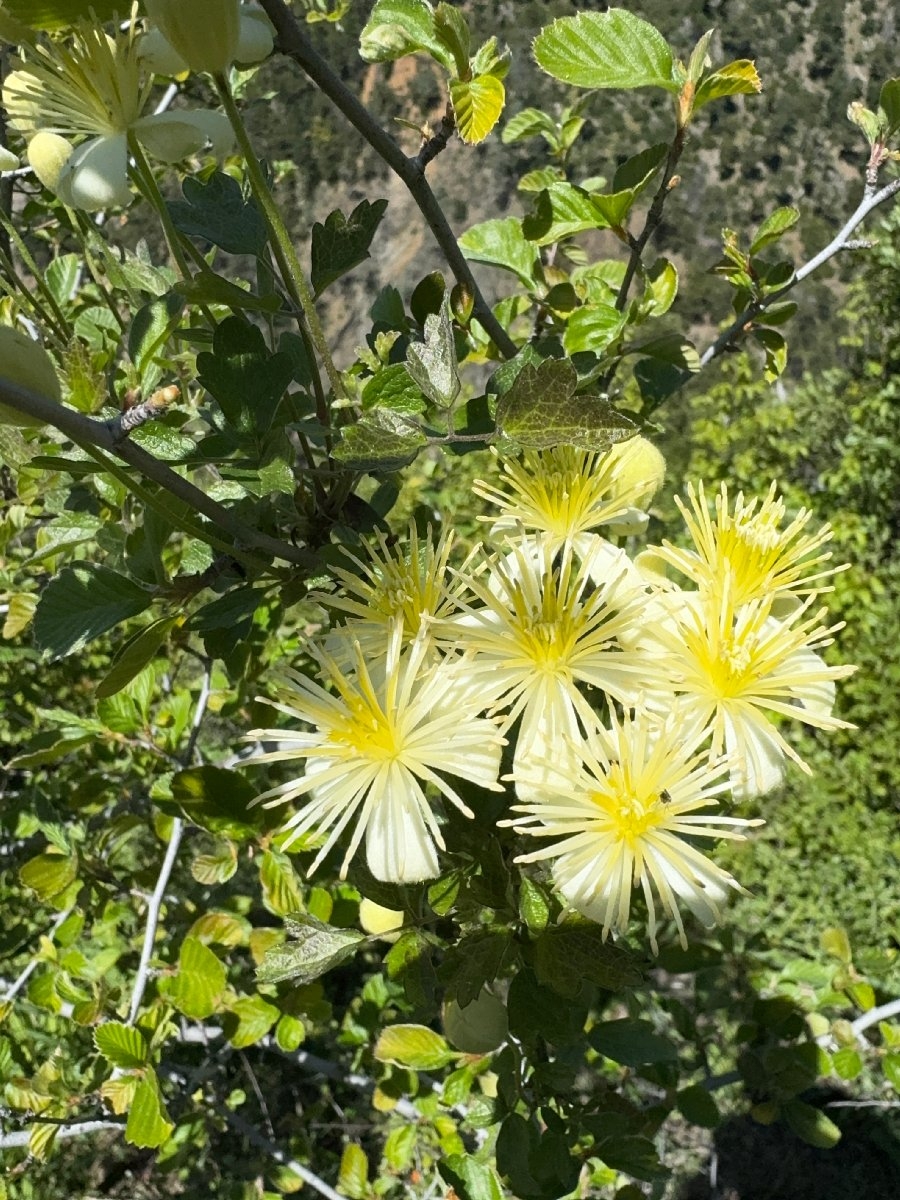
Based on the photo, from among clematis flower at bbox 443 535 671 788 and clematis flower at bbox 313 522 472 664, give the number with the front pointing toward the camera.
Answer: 2

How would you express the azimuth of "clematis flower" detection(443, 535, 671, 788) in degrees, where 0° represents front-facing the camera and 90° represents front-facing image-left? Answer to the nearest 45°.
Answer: approximately 0°

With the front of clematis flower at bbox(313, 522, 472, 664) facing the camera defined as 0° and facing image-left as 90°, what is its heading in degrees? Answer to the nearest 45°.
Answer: approximately 0°
